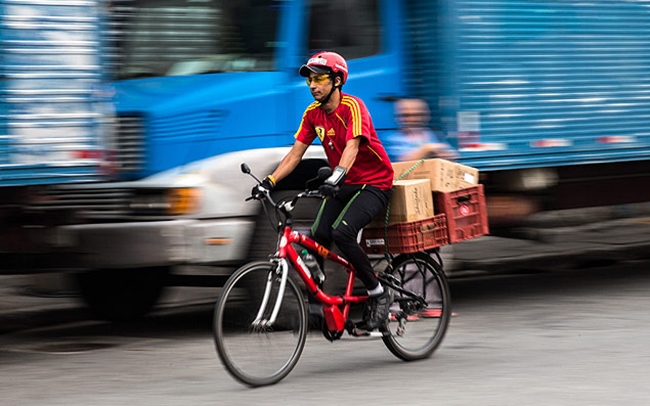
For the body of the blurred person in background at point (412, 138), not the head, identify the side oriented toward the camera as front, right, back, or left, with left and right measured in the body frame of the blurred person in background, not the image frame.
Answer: front

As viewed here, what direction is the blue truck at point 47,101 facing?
to the viewer's left

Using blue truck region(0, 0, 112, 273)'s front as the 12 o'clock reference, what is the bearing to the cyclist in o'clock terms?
The cyclist is roughly at 7 o'clock from the blue truck.

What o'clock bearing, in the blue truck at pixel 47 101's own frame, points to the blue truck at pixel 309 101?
the blue truck at pixel 309 101 is roughly at 5 o'clock from the blue truck at pixel 47 101.

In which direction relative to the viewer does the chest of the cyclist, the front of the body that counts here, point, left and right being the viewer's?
facing the viewer and to the left of the viewer

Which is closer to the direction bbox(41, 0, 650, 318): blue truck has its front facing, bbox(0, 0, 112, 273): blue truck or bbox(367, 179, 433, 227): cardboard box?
the blue truck

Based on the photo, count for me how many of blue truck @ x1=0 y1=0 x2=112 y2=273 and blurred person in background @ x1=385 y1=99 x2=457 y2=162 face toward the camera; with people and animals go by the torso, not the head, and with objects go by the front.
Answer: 1

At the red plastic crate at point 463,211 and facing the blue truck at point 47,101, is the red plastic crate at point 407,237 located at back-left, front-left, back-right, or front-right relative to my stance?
front-left

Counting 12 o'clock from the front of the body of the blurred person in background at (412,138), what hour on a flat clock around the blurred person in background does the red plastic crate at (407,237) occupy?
The red plastic crate is roughly at 12 o'clock from the blurred person in background.

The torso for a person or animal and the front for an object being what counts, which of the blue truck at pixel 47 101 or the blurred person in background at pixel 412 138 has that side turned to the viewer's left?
the blue truck

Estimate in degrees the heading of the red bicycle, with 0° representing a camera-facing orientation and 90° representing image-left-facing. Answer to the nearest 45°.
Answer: approximately 45°

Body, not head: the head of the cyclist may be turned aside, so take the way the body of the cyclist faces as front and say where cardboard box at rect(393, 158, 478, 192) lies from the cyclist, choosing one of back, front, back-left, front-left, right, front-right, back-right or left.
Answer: back

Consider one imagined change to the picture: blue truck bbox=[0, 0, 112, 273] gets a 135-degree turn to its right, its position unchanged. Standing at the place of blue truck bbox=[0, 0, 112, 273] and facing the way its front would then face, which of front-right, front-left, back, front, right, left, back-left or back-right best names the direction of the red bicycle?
right
